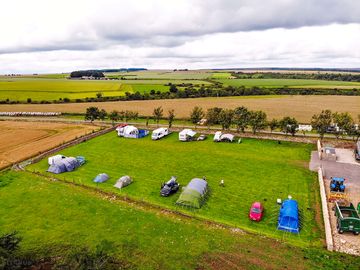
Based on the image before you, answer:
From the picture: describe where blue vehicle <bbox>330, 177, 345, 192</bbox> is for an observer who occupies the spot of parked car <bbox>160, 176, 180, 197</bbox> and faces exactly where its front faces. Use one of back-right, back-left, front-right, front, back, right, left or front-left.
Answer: back-left

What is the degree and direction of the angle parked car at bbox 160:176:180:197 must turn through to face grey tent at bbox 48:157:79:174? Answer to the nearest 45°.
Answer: approximately 90° to its right

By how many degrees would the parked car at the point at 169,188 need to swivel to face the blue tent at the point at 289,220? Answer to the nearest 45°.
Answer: approximately 90° to its left

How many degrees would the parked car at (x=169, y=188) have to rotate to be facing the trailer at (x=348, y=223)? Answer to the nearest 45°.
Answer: approximately 90° to its left
